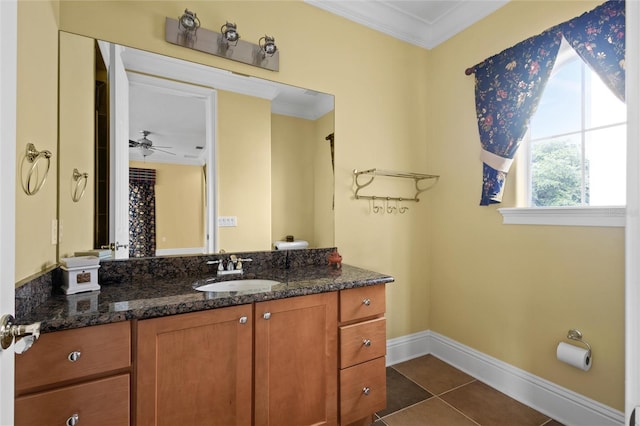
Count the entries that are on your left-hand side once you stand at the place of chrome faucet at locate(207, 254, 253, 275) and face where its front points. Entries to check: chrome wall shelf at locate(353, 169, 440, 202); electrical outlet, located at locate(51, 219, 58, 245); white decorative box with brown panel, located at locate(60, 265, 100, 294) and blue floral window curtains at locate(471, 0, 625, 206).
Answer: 2

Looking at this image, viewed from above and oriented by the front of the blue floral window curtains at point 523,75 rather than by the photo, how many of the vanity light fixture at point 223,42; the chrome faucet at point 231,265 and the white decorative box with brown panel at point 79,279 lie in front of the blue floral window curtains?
3

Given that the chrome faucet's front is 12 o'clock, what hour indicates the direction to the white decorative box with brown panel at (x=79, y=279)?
The white decorative box with brown panel is roughly at 2 o'clock from the chrome faucet.

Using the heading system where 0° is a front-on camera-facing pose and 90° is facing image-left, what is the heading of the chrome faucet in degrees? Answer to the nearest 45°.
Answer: approximately 0°

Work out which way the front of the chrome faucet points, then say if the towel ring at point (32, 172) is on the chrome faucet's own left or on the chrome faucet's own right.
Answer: on the chrome faucet's own right

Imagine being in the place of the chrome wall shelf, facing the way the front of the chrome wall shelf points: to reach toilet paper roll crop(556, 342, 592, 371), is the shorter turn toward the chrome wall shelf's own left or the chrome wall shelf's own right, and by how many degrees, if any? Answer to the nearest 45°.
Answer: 0° — it already faces it

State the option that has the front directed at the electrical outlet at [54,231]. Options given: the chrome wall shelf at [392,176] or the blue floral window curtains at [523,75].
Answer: the blue floral window curtains

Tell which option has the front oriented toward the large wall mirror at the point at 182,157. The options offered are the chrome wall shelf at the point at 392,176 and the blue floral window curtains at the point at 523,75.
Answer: the blue floral window curtains

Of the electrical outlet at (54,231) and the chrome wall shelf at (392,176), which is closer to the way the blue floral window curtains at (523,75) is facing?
the electrical outlet

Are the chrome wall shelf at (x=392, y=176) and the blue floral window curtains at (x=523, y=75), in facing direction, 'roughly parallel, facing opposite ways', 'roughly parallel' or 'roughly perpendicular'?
roughly perpendicular

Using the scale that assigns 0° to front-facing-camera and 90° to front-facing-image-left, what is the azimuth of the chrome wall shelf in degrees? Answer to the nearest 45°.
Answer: approximately 315°

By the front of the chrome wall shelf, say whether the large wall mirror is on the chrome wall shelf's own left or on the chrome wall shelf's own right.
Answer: on the chrome wall shelf's own right
